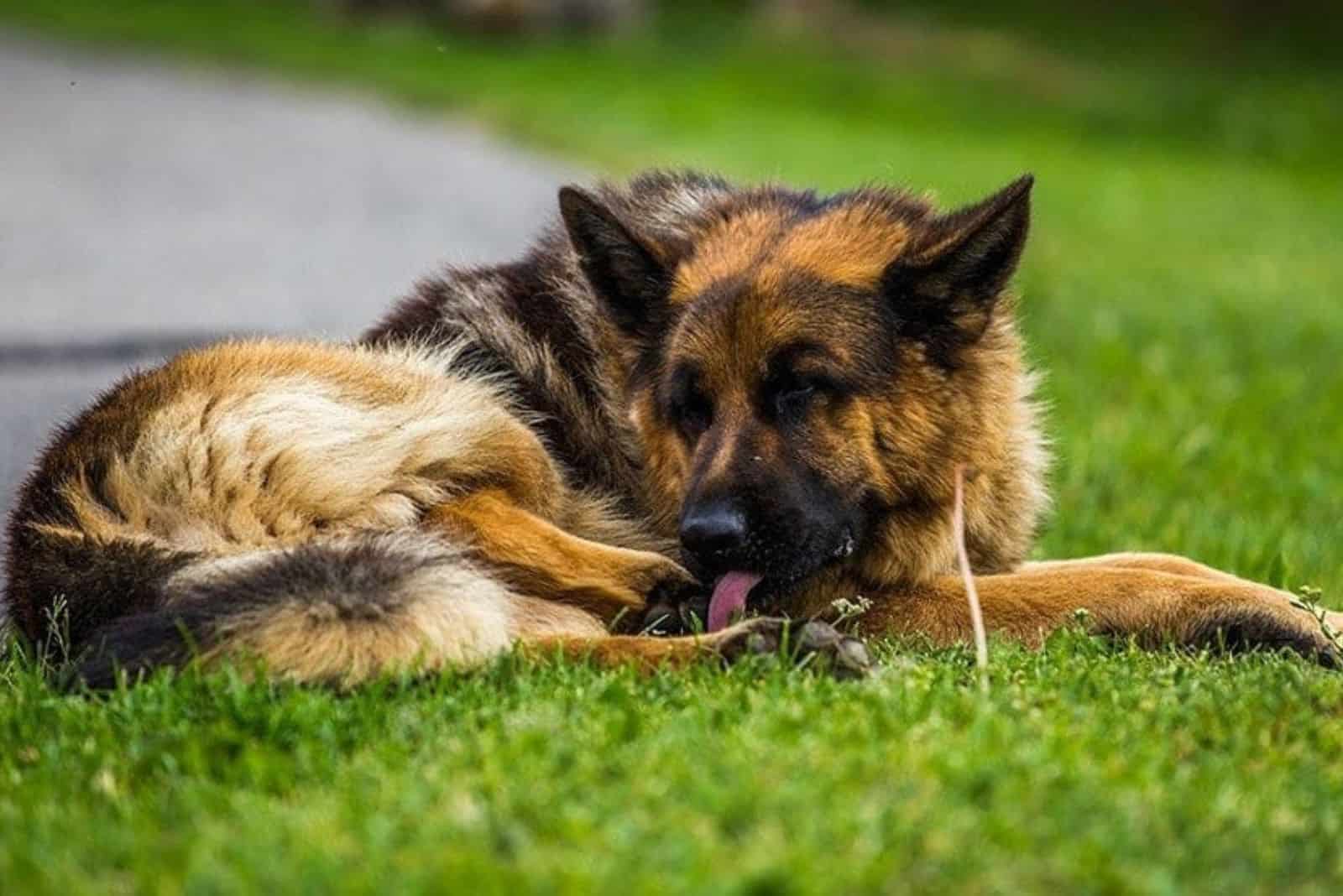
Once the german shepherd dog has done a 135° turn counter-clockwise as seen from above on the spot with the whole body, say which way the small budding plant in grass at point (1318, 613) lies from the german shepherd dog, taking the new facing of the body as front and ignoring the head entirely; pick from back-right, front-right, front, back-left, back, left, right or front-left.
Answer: right

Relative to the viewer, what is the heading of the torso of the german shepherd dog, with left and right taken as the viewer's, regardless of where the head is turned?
facing the viewer and to the right of the viewer
